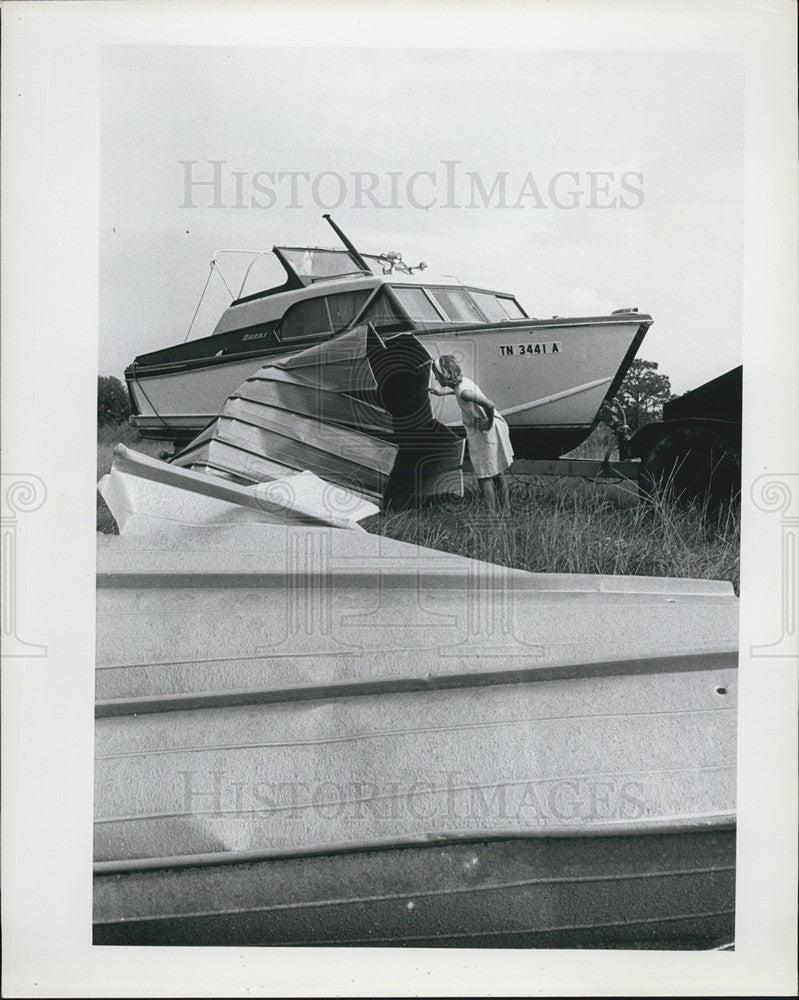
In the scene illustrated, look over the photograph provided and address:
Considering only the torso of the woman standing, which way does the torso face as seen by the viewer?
to the viewer's left
